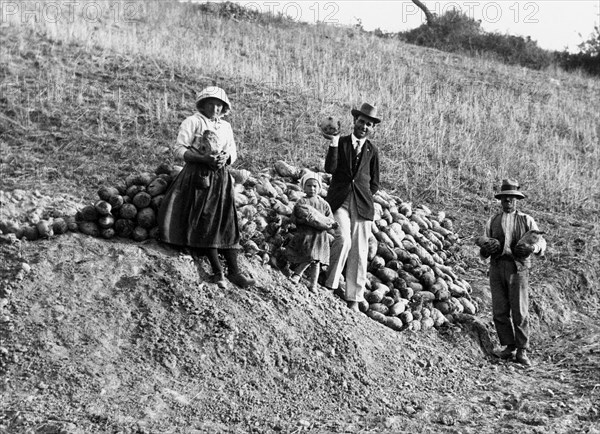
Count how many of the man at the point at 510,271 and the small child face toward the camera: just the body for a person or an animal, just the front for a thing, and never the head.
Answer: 2

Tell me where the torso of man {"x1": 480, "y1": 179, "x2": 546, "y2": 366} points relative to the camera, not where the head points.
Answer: toward the camera

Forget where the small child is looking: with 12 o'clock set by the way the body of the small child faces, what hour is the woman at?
The woman is roughly at 2 o'clock from the small child.

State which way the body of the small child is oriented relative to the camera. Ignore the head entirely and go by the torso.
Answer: toward the camera

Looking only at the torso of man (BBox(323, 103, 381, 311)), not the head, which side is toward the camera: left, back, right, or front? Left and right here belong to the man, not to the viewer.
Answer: front

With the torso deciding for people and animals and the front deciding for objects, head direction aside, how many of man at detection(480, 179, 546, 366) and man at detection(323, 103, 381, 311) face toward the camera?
2

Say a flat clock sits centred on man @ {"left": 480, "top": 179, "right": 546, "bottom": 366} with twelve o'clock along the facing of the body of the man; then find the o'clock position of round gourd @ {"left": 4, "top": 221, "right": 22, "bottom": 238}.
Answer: The round gourd is roughly at 2 o'clock from the man.

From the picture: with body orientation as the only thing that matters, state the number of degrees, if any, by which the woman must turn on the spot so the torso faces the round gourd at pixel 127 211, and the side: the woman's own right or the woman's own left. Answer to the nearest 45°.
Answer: approximately 135° to the woman's own right

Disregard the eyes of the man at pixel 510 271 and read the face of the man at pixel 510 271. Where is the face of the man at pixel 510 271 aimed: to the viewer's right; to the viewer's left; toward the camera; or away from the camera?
toward the camera

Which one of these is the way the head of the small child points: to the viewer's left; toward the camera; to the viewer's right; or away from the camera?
toward the camera

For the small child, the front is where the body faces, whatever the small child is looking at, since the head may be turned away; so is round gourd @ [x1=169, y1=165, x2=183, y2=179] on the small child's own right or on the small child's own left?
on the small child's own right

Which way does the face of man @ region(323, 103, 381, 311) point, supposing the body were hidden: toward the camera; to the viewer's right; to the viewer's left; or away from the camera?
toward the camera

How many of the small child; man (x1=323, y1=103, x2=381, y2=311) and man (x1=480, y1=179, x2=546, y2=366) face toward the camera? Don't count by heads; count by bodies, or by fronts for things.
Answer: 3

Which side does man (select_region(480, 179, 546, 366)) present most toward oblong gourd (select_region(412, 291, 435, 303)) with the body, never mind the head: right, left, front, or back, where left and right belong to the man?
right

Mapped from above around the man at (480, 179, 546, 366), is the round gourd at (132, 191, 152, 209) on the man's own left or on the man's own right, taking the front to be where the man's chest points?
on the man's own right

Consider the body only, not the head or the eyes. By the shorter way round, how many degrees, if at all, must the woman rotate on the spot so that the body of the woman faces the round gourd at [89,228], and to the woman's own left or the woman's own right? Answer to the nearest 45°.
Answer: approximately 135° to the woman's own right

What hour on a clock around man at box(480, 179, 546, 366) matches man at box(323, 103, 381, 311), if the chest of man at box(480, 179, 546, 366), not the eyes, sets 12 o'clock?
man at box(323, 103, 381, 311) is roughly at 2 o'clock from man at box(480, 179, 546, 366).
